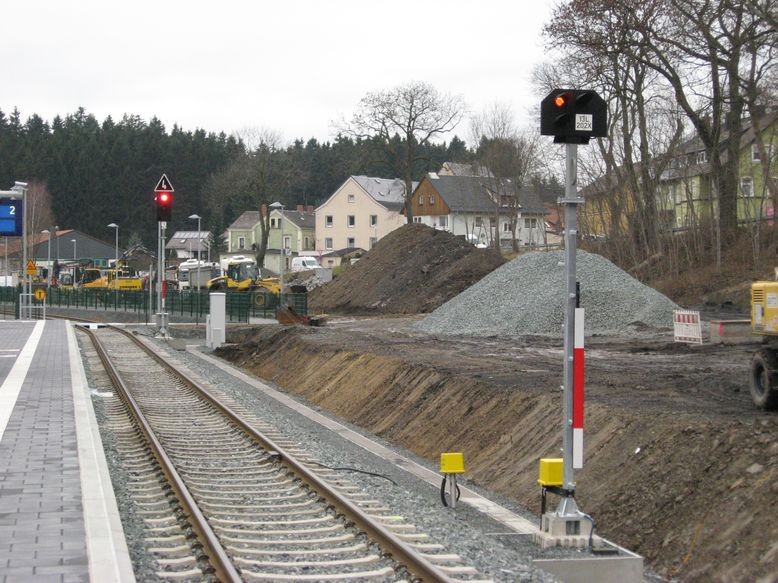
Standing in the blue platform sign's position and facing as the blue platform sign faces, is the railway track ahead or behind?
ahead

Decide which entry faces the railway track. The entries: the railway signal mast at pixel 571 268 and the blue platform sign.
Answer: the blue platform sign

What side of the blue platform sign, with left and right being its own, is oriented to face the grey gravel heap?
left

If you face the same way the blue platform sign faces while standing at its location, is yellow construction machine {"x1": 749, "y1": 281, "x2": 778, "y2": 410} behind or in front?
in front

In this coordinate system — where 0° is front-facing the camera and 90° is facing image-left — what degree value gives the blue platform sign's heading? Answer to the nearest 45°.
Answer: approximately 0°

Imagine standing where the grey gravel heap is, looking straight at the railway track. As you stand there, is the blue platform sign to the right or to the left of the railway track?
right

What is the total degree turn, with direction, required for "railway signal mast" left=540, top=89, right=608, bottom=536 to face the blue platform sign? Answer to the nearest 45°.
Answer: approximately 135° to its right

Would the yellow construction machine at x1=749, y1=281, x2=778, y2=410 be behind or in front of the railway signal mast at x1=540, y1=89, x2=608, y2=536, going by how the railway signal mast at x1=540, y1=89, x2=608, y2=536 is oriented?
behind

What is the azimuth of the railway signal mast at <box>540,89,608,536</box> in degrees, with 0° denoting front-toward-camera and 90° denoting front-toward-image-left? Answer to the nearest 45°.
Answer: approximately 0°

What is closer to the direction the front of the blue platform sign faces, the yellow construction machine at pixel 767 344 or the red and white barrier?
the yellow construction machine

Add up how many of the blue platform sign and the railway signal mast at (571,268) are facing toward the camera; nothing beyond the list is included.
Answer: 2
